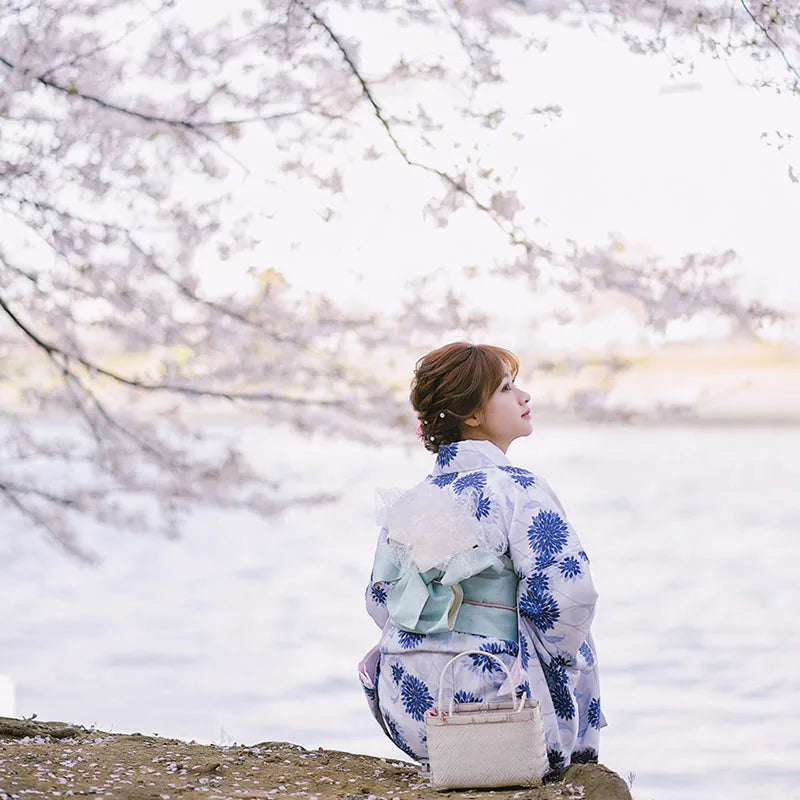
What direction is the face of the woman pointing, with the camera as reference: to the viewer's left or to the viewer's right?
to the viewer's right

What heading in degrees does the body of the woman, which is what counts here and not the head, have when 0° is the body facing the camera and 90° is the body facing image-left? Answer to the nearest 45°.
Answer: approximately 225°
